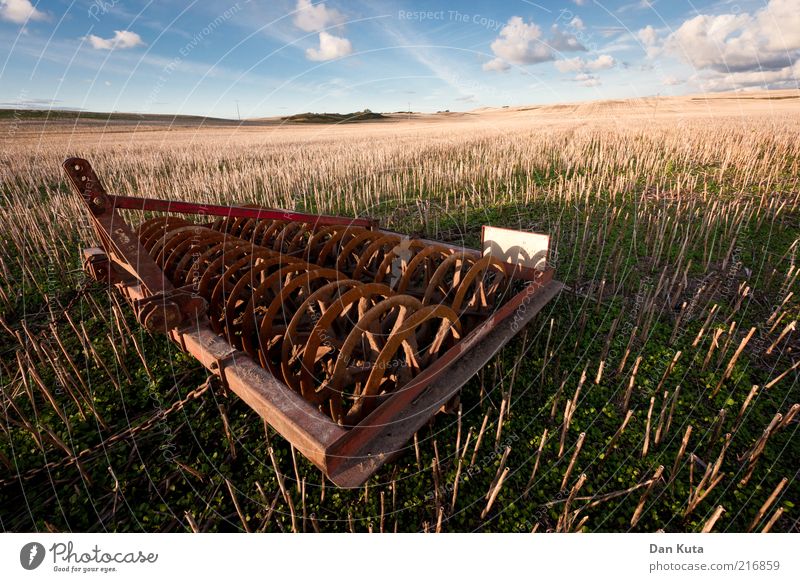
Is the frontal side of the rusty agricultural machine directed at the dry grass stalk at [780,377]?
no

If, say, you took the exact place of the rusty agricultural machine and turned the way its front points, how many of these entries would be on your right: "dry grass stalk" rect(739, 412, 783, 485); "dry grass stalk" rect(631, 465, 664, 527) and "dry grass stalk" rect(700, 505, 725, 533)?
0

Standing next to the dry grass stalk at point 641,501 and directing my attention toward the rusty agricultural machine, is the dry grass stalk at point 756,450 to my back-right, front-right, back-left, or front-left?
back-right

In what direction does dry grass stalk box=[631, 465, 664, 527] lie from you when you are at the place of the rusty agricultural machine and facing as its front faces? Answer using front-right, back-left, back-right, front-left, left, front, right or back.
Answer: left

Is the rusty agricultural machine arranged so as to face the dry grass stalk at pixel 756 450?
no

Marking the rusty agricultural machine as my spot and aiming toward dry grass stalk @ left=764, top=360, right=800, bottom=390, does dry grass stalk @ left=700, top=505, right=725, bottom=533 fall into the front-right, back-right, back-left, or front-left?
front-right

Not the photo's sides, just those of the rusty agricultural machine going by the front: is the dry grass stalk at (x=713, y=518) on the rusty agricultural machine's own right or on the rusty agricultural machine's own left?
on the rusty agricultural machine's own left
